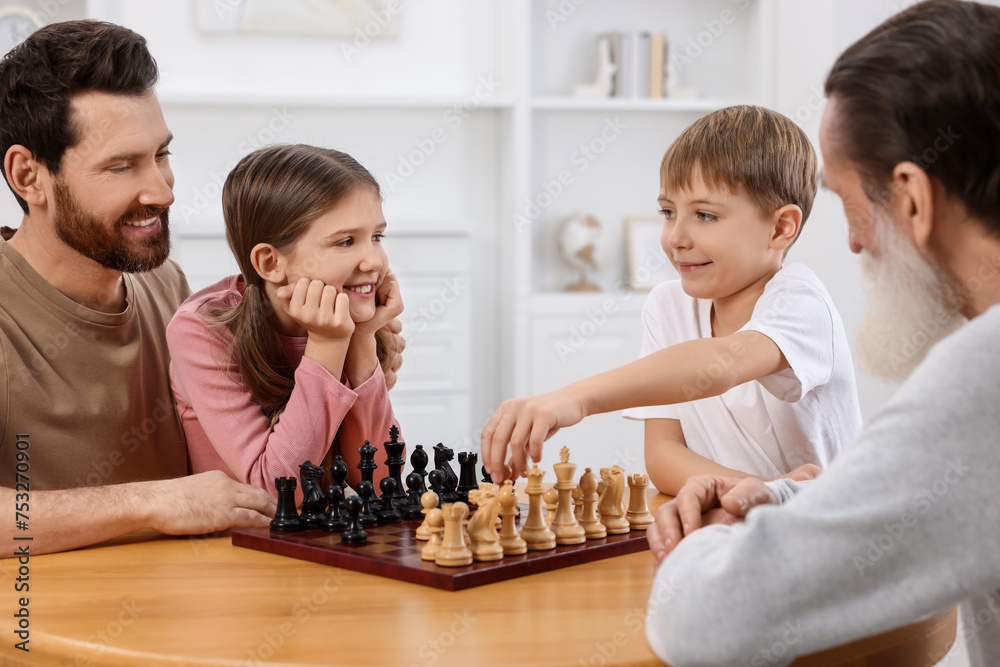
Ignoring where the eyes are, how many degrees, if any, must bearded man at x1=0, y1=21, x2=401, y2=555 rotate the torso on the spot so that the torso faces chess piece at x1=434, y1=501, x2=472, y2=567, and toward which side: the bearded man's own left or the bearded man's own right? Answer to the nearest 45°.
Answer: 0° — they already face it

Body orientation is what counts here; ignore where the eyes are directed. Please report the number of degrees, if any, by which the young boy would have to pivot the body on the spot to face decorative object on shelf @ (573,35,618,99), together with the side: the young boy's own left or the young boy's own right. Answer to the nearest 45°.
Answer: approximately 135° to the young boy's own right

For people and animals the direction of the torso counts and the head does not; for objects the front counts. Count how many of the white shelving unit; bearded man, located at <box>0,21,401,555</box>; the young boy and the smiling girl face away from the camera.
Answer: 0

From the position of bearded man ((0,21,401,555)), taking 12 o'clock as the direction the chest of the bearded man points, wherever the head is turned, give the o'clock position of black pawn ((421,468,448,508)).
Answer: The black pawn is roughly at 12 o'clock from the bearded man.

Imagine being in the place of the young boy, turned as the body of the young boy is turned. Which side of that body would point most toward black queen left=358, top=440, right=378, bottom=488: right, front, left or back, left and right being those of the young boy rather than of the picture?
front

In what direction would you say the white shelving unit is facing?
toward the camera

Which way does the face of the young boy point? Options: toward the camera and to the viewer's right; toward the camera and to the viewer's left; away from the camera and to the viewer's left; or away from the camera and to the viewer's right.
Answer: toward the camera and to the viewer's left

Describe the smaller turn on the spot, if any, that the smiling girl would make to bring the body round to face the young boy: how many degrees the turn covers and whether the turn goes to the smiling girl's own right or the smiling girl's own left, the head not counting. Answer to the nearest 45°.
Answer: approximately 45° to the smiling girl's own left

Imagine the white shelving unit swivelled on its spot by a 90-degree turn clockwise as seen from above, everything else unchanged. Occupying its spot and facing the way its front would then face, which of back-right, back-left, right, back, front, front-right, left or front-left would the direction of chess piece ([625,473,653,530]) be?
left

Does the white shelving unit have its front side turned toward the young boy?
yes

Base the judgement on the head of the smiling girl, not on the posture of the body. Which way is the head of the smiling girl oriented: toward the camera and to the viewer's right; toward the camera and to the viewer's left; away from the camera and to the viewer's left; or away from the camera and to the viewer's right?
toward the camera and to the viewer's right

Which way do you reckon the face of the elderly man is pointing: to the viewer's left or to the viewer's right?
to the viewer's left

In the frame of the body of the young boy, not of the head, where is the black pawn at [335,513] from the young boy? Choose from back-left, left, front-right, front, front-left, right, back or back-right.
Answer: front

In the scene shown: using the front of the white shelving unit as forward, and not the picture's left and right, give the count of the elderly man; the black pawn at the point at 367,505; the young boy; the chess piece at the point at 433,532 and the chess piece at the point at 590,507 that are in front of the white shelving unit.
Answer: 5

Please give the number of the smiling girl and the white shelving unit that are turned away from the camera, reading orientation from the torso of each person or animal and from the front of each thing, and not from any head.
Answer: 0
